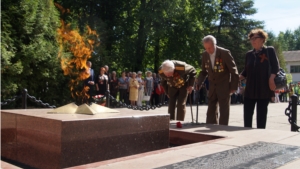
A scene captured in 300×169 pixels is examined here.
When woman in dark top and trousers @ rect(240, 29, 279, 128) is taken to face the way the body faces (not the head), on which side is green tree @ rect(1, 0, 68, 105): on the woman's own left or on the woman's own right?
on the woman's own right

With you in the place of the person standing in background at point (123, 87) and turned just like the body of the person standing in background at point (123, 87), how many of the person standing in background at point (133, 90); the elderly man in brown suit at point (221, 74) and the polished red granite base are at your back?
0

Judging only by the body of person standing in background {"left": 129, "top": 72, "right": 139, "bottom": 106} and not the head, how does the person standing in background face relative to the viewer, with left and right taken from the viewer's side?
facing the viewer

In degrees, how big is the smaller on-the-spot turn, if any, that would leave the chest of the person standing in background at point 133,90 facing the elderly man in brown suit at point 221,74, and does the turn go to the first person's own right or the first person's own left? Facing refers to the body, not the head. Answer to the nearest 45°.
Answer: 0° — they already face them

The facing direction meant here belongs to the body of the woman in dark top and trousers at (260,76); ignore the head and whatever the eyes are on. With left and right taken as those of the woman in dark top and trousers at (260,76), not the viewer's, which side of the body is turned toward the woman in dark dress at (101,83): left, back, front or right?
right

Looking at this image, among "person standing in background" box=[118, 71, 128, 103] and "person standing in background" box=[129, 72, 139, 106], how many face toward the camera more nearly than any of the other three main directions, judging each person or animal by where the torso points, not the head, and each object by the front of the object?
2

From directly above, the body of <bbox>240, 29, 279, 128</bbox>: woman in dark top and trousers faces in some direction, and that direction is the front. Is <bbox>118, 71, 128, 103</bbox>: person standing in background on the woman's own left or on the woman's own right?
on the woman's own right

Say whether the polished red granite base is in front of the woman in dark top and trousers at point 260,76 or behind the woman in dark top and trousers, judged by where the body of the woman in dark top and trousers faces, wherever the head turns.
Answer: in front

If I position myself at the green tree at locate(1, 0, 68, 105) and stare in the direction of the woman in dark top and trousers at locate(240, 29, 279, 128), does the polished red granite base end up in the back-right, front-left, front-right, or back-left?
front-right

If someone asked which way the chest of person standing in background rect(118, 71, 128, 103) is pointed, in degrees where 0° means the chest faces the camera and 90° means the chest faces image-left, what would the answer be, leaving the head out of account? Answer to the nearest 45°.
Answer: approximately 0°

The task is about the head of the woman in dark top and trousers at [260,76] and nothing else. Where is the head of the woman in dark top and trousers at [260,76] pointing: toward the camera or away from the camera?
toward the camera

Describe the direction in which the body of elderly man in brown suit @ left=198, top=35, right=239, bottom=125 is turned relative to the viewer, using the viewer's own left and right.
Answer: facing the viewer and to the left of the viewer

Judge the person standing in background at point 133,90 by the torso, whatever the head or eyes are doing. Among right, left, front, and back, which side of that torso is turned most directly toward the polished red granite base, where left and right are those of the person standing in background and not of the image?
front

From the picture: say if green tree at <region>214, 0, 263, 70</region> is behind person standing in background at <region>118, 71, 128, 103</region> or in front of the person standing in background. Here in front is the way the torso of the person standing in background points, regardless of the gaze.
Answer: behind

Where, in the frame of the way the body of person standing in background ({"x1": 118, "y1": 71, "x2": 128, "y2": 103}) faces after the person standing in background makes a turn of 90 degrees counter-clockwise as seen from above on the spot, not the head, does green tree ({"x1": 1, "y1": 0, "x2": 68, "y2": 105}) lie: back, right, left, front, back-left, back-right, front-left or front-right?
back-right

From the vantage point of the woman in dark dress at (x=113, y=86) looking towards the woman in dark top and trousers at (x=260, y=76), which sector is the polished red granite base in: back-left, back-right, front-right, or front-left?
front-right

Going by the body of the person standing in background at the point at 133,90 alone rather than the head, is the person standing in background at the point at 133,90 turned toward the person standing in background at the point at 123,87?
no
